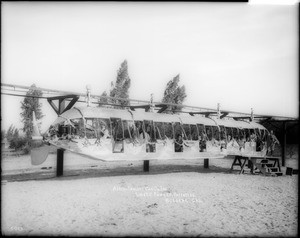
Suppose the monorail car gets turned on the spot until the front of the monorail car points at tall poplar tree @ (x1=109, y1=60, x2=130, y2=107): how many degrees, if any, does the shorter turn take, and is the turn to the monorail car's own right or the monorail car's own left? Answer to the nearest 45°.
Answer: approximately 135° to the monorail car's own right

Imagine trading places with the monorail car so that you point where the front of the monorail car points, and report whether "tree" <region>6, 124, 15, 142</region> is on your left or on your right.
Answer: on your right

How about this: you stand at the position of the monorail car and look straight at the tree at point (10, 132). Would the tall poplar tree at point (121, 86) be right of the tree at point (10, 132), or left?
right

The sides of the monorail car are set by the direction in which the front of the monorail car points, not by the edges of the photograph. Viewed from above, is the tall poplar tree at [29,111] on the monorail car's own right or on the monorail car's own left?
on the monorail car's own right

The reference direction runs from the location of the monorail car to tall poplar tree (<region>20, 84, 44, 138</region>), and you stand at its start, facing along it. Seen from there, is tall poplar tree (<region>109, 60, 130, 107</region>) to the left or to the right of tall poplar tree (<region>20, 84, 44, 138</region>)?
right

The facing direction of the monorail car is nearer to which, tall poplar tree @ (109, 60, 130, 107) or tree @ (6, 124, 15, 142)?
the tree

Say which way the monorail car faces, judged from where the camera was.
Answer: facing the viewer and to the left of the viewer
